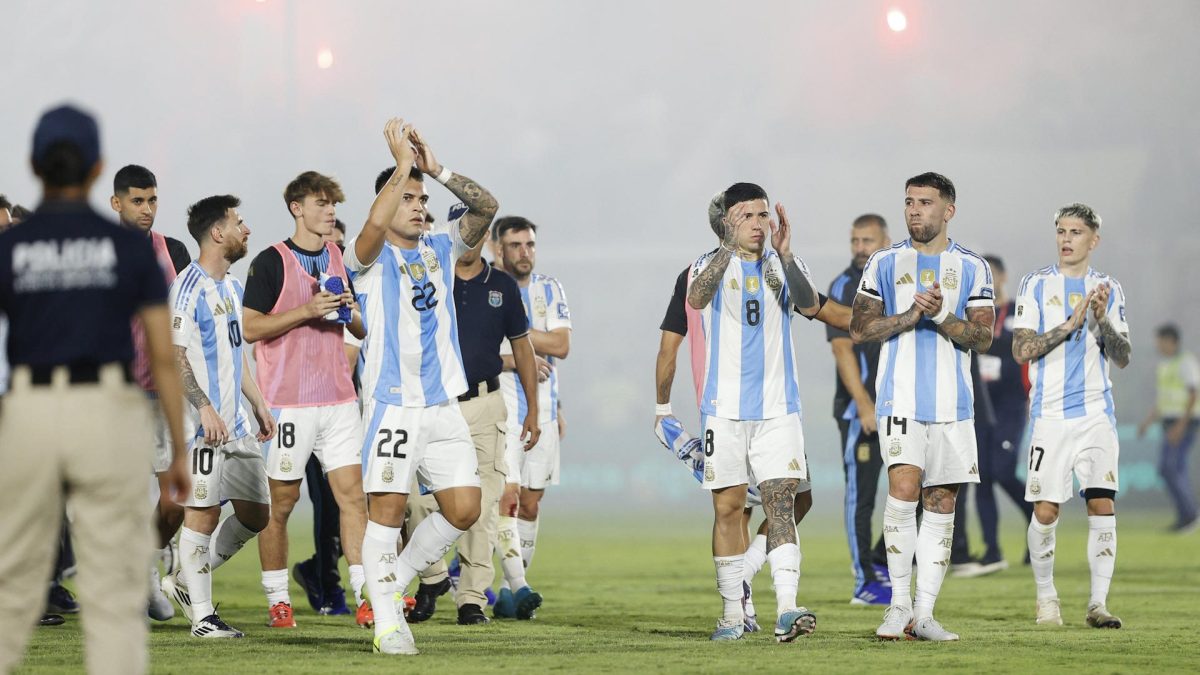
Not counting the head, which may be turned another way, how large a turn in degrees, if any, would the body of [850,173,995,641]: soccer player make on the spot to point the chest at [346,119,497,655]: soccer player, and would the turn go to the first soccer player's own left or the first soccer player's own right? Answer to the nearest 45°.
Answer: approximately 45° to the first soccer player's own right

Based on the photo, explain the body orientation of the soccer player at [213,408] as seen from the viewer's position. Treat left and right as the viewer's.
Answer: facing the viewer and to the right of the viewer

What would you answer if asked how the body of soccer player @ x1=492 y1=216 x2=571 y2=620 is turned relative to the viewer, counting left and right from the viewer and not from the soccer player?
facing the viewer

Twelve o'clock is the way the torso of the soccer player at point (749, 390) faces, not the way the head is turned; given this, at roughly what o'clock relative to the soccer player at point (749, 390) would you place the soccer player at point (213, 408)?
the soccer player at point (213, 408) is roughly at 3 o'clock from the soccer player at point (749, 390).

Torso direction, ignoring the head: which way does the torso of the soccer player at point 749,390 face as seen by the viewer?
toward the camera

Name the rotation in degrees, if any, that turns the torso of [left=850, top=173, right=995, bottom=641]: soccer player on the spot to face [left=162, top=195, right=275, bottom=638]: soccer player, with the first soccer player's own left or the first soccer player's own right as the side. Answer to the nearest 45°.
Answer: approximately 90° to the first soccer player's own right

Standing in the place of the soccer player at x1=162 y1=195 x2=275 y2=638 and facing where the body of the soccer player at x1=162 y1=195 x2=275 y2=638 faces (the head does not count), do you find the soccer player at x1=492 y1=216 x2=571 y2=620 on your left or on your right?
on your left

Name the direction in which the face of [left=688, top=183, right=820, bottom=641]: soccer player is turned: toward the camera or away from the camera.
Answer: toward the camera

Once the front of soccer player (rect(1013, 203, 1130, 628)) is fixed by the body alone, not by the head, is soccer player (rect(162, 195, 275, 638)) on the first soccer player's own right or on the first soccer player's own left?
on the first soccer player's own right

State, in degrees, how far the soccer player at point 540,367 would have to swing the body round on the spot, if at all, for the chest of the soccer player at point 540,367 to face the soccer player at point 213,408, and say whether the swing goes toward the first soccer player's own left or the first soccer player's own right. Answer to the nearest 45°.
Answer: approximately 45° to the first soccer player's own right

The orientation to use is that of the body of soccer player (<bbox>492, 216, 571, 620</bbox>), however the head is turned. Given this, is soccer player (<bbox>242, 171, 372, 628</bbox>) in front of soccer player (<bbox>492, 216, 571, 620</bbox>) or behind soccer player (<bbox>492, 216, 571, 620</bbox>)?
in front

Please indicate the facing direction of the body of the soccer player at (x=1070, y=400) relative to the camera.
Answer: toward the camera

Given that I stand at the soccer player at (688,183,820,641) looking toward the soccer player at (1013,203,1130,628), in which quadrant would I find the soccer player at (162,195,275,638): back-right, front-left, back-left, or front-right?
back-left
